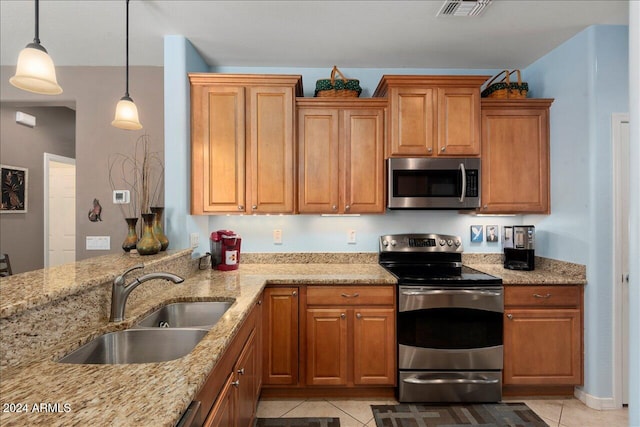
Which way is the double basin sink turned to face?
to the viewer's right

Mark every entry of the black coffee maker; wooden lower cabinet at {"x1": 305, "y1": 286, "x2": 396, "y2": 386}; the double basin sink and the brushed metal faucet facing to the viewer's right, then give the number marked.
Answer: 2

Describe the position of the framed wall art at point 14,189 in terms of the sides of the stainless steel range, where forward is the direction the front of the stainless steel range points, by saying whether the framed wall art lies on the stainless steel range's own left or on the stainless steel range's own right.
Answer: on the stainless steel range's own right

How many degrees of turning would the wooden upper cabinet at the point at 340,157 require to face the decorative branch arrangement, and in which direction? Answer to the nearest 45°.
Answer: approximately 90° to its right

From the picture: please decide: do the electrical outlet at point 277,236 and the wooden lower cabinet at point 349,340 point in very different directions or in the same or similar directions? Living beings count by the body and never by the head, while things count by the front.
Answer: same or similar directions

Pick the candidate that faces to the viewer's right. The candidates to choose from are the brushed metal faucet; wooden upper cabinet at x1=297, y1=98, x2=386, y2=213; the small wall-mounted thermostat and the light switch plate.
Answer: the brushed metal faucet

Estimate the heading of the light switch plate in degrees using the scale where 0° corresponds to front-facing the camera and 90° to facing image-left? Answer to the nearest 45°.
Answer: approximately 0°

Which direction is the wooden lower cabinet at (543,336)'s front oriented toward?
toward the camera

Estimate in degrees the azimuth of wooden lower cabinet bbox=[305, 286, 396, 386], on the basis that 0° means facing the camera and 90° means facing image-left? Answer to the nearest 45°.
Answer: approximately 0°

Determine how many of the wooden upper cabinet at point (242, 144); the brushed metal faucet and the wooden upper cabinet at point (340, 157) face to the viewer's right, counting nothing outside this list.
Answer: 1

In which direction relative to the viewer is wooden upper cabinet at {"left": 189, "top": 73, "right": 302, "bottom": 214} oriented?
toward the camera

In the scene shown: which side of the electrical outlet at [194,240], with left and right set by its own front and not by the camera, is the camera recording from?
front

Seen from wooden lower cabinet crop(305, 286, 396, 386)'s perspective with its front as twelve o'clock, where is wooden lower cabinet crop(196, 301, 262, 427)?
wooden lower cabinet crop(196, 301, 262, 427) is roughly at 1 o'clock from wooden lower cabinet crop(305, 286, 396, 386).

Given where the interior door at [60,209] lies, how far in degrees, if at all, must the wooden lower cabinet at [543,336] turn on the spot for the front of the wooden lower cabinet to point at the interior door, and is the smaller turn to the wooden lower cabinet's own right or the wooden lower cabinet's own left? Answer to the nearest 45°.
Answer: approximately 90° to the wooden lower cabinet's own right

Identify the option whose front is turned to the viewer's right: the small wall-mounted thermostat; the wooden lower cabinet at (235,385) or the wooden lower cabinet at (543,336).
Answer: the wooden lower cabinet at (235,385)

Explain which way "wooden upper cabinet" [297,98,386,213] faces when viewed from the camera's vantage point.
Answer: facing the viewer

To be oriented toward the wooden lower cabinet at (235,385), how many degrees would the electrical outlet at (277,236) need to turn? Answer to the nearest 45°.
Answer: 0° — it already faces it

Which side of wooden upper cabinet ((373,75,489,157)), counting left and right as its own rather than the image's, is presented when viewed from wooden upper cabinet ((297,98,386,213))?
right

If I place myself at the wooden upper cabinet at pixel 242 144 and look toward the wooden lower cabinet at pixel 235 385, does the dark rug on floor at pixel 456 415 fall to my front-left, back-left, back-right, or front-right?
front-left
